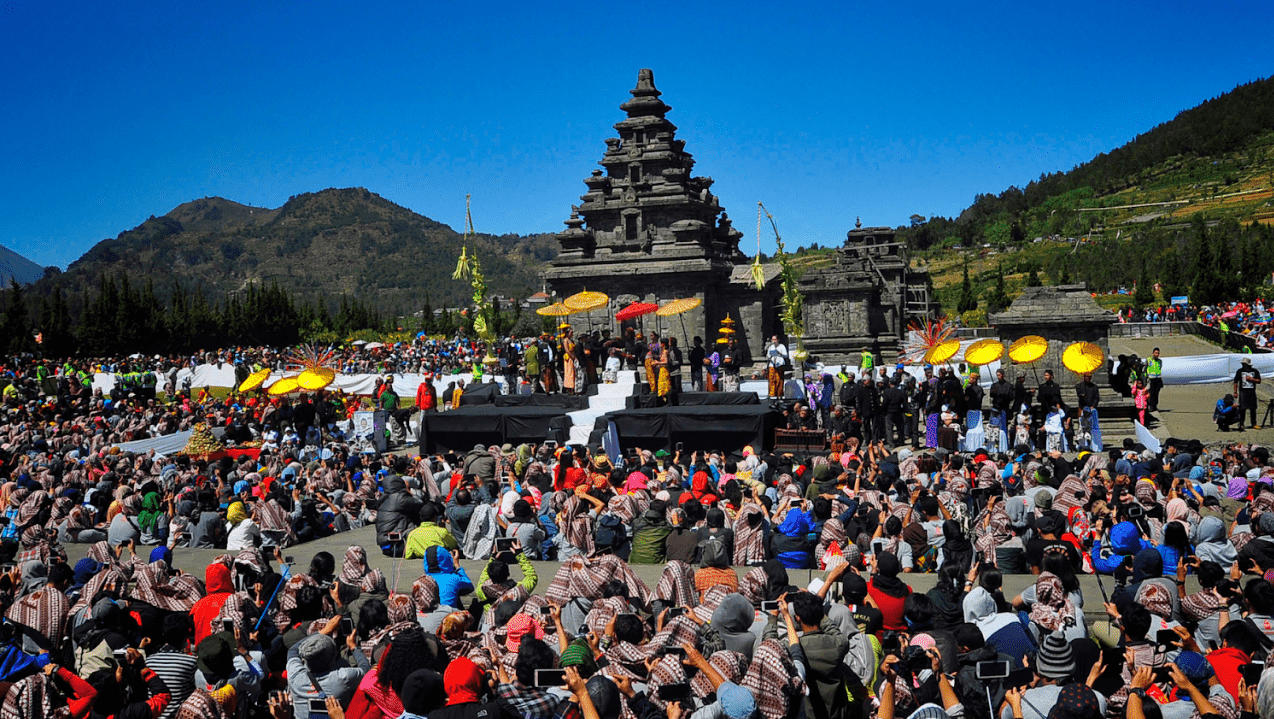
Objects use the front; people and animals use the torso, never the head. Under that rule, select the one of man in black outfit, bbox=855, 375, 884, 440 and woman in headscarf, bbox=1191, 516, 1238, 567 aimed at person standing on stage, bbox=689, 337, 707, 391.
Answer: the woman in headscarf

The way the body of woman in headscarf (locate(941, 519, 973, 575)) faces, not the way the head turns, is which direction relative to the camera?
away from the camera

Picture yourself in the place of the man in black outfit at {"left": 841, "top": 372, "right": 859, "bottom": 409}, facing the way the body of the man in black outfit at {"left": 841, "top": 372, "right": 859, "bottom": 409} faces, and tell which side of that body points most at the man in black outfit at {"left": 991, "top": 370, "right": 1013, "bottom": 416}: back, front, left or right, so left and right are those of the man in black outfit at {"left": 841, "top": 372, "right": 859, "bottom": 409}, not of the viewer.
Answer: left

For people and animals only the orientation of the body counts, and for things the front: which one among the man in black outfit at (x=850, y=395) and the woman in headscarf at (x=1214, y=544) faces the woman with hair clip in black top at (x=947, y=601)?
the man in black outfit

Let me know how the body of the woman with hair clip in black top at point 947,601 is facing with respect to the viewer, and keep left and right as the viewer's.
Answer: facing away from the viewer

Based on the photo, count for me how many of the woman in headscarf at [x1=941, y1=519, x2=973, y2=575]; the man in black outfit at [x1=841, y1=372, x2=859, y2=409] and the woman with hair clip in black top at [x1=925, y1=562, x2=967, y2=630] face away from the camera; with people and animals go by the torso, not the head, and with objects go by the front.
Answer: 2

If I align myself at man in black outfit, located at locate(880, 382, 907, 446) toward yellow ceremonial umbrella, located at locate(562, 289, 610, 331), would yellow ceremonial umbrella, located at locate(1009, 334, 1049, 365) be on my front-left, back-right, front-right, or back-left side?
back-right

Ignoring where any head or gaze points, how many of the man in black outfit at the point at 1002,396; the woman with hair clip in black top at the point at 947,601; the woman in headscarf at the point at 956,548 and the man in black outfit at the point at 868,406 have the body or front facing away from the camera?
2

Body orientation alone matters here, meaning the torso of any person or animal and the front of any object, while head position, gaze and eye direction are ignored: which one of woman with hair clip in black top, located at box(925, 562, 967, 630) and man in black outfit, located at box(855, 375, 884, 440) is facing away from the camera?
the woman with hair clip in black top
